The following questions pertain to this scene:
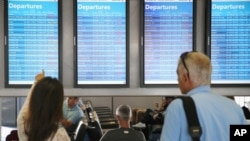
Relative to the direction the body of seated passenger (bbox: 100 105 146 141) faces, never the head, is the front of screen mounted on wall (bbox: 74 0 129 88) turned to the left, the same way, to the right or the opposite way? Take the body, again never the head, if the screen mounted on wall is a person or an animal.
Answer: the opposite way

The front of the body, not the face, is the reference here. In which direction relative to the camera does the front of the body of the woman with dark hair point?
away from the camera

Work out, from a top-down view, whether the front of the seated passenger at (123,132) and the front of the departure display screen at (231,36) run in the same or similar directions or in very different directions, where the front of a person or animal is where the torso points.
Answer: very different directions

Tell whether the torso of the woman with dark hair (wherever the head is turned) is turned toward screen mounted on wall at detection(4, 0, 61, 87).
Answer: yes

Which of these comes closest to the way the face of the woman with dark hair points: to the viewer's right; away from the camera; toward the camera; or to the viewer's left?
away from the camera

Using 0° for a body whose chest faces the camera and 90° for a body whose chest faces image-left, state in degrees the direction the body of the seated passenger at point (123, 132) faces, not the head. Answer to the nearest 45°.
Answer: approximately 180°

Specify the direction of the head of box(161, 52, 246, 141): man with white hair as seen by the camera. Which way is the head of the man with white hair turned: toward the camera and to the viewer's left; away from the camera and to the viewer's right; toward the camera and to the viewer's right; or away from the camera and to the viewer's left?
away from the camera and to the viewer's left
